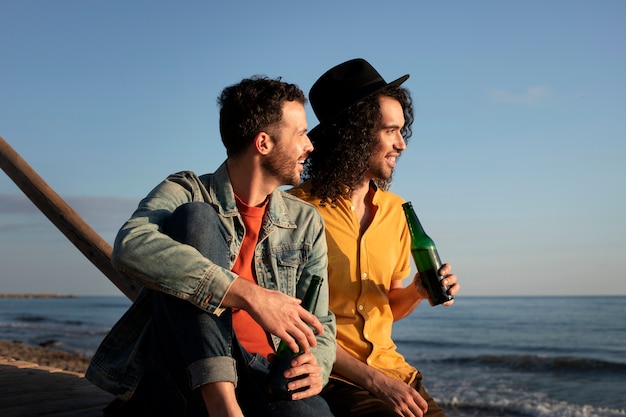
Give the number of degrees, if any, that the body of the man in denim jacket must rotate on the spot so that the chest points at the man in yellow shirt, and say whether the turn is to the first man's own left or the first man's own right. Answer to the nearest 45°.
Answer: approximately 90° to the first man's own left

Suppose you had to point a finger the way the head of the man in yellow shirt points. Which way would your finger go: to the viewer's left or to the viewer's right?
to the viewer's right

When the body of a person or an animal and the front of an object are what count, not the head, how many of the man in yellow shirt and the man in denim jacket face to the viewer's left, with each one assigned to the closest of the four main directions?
0

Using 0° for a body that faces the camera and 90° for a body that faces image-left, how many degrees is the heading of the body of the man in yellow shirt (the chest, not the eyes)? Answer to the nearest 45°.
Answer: approximately 315°

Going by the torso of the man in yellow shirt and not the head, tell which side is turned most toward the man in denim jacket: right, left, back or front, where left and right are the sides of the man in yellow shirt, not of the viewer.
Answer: right

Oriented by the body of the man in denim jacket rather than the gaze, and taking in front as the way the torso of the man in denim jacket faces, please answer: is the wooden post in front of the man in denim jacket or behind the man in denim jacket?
behind
